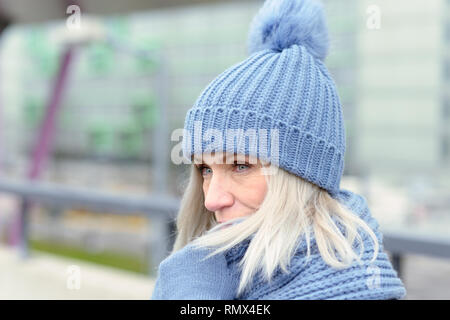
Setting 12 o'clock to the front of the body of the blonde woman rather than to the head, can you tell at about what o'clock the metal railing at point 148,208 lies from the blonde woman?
The metal railing is roughly at 4 o'clock from the blonde woman.

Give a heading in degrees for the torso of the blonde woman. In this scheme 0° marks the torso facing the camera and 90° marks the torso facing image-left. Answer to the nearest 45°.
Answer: approximately 45°

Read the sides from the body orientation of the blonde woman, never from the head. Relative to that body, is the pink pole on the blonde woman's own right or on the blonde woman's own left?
on the blonde woman's own right
